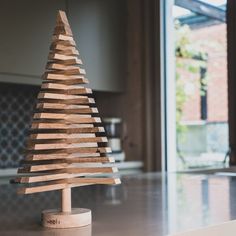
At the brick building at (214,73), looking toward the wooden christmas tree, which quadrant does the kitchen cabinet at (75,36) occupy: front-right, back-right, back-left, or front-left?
front-right

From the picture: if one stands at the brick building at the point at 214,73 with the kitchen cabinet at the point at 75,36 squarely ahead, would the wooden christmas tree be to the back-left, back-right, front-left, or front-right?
front-left

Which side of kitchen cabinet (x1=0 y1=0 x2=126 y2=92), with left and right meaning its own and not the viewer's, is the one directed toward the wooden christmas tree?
front

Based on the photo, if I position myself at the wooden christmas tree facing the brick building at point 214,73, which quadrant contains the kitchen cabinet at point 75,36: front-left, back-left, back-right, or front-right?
front-left

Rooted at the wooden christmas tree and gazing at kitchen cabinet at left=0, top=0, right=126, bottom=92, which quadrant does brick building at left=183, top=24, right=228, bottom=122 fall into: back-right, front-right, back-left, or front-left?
front-right

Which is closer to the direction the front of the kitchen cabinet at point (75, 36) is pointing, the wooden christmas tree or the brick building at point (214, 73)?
the wooden christmas tree

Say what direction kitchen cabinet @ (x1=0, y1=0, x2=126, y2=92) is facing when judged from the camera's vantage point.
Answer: facing the viewer
